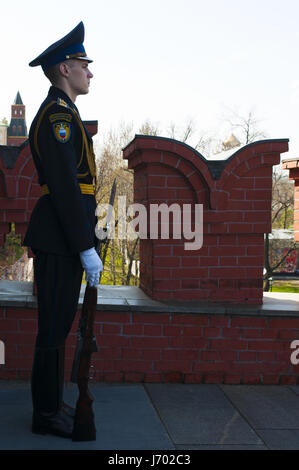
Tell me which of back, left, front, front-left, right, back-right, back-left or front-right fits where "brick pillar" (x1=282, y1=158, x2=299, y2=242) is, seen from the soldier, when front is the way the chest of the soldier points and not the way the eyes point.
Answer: front-left

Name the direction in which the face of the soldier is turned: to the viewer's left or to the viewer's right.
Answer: to the viewer's right

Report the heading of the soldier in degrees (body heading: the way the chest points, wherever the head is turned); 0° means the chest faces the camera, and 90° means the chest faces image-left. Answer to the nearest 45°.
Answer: approximately 270°
